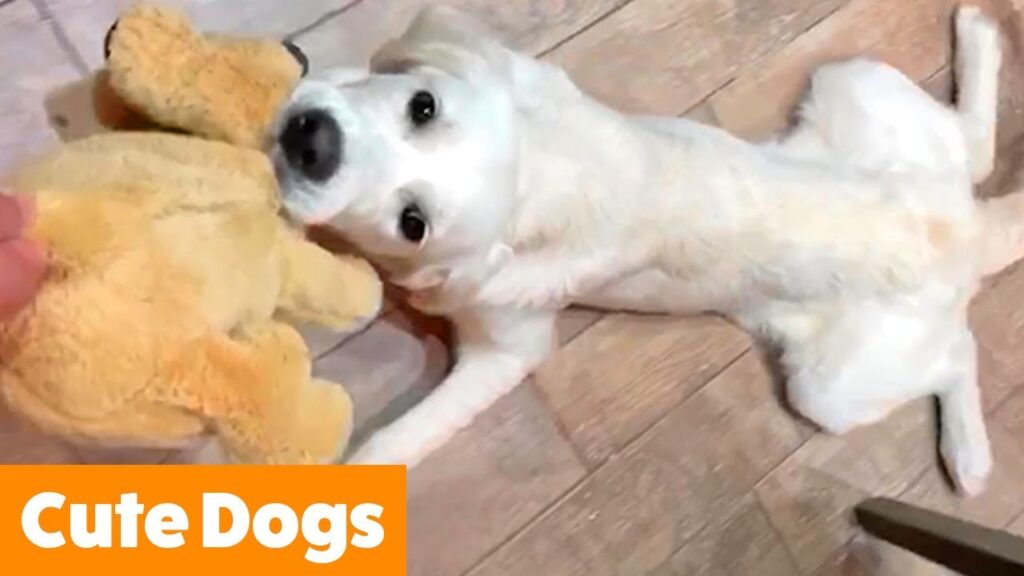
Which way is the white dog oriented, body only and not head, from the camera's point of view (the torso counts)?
to the viewer's left

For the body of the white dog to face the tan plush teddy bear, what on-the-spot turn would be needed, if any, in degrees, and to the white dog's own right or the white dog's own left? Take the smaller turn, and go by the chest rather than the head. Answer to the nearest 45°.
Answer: approximately 45° to the white dog's own left
